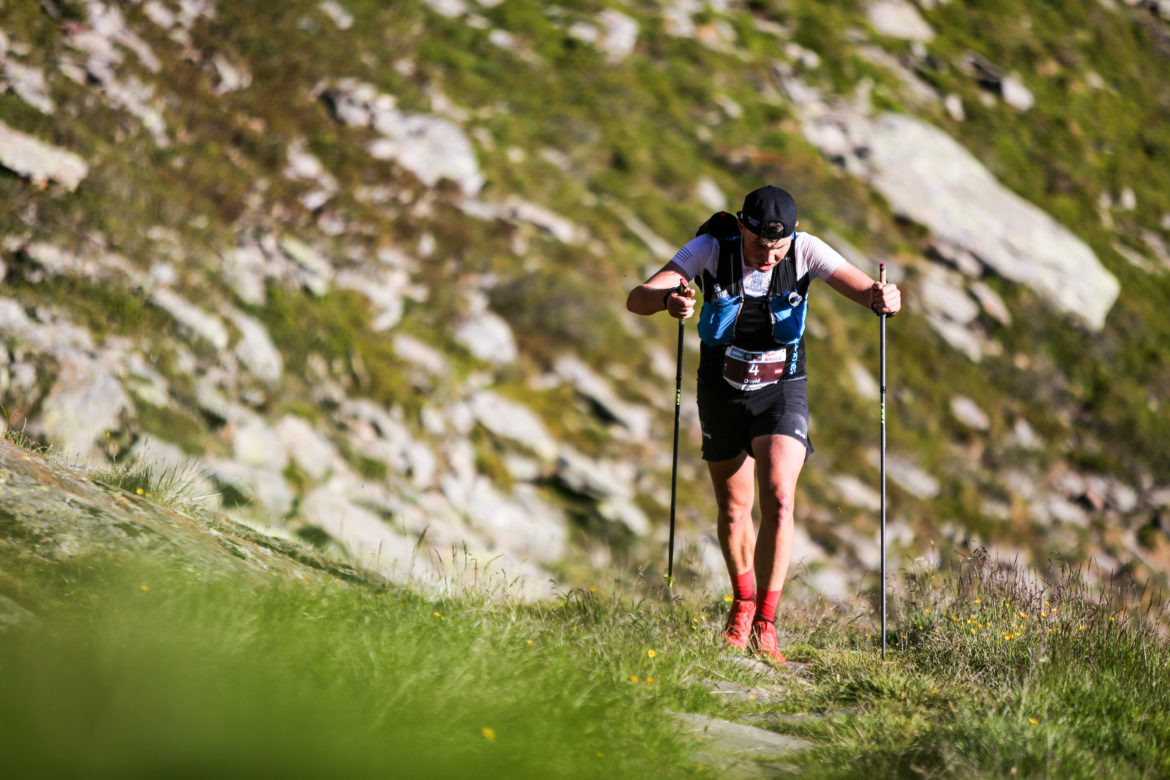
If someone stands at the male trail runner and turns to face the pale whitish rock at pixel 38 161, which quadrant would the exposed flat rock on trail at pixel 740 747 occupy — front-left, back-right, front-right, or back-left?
back-left

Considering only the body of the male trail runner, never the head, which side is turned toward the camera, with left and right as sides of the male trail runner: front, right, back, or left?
front

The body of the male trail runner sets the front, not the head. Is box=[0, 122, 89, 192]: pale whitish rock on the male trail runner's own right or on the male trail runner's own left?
on the male trail runner's own right

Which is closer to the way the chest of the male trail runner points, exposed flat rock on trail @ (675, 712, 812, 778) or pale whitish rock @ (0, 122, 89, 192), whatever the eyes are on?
the exposed flat rock on trail

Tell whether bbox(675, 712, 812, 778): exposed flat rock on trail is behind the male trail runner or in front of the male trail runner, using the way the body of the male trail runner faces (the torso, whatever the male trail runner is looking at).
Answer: in front
